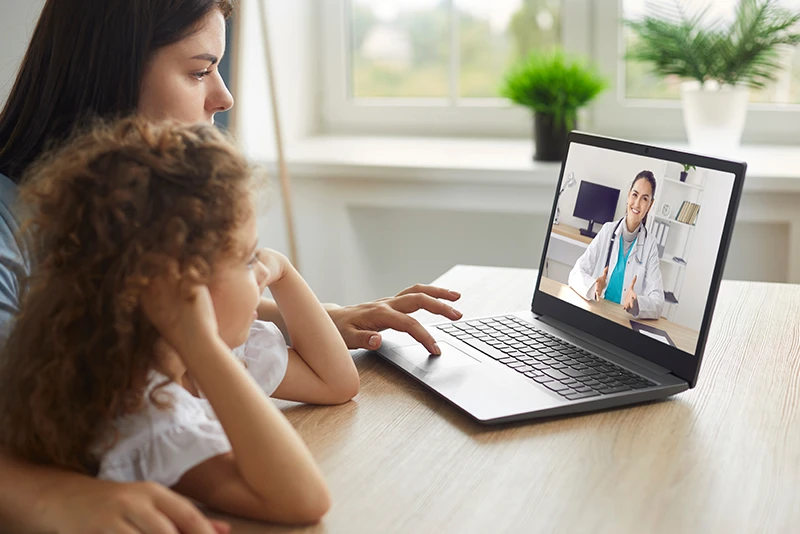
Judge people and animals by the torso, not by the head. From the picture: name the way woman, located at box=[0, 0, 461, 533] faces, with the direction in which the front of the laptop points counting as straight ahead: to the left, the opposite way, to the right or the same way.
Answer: the opposite way

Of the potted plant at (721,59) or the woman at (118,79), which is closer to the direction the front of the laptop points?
the woman

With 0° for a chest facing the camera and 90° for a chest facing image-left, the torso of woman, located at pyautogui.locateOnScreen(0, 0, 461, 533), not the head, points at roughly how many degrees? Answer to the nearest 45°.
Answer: approximately 270°

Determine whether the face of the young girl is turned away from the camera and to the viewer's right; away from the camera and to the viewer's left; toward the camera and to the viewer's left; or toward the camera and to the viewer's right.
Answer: away from the camera and to the viewer's right

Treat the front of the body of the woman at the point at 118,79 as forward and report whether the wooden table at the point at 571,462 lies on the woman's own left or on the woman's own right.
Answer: on the woman's own right

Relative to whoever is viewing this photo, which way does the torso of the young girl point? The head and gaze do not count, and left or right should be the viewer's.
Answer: facing to the right of the viewer

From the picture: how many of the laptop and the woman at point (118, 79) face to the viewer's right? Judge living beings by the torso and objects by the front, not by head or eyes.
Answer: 1

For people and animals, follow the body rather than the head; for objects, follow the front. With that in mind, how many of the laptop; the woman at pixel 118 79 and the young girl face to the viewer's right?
2

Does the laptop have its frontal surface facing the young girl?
yes
